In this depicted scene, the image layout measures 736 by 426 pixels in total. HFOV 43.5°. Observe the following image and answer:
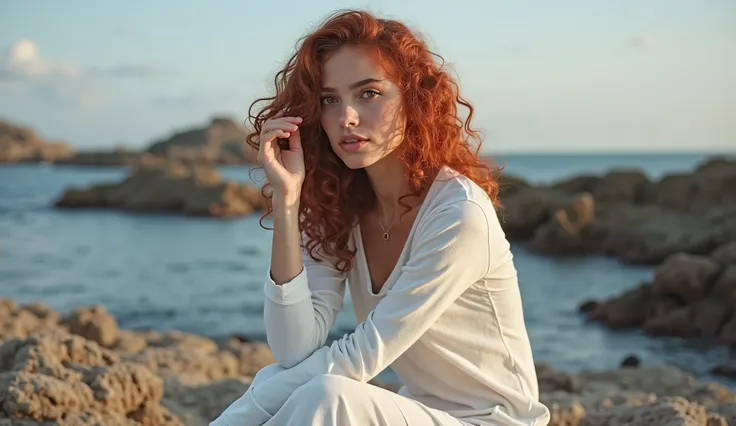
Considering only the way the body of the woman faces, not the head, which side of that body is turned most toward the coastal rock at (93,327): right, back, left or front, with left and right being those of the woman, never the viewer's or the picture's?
right

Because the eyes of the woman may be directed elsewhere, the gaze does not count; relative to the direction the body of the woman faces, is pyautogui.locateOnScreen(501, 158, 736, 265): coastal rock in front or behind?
behind

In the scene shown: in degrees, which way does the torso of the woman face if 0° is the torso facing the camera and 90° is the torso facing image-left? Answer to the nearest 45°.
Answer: approximately 45°

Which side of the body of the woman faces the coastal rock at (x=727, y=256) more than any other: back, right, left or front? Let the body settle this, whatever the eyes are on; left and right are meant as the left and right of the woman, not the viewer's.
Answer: back

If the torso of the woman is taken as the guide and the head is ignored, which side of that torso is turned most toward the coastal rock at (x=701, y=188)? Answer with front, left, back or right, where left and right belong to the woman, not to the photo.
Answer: back

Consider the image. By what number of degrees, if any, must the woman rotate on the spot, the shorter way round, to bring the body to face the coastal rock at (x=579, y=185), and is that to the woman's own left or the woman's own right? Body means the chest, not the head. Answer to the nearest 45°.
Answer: approximately 135° to the woman's own right

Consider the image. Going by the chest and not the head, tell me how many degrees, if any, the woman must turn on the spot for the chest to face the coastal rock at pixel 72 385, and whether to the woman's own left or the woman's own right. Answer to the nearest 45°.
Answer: approximately 90° to the woman's own right
